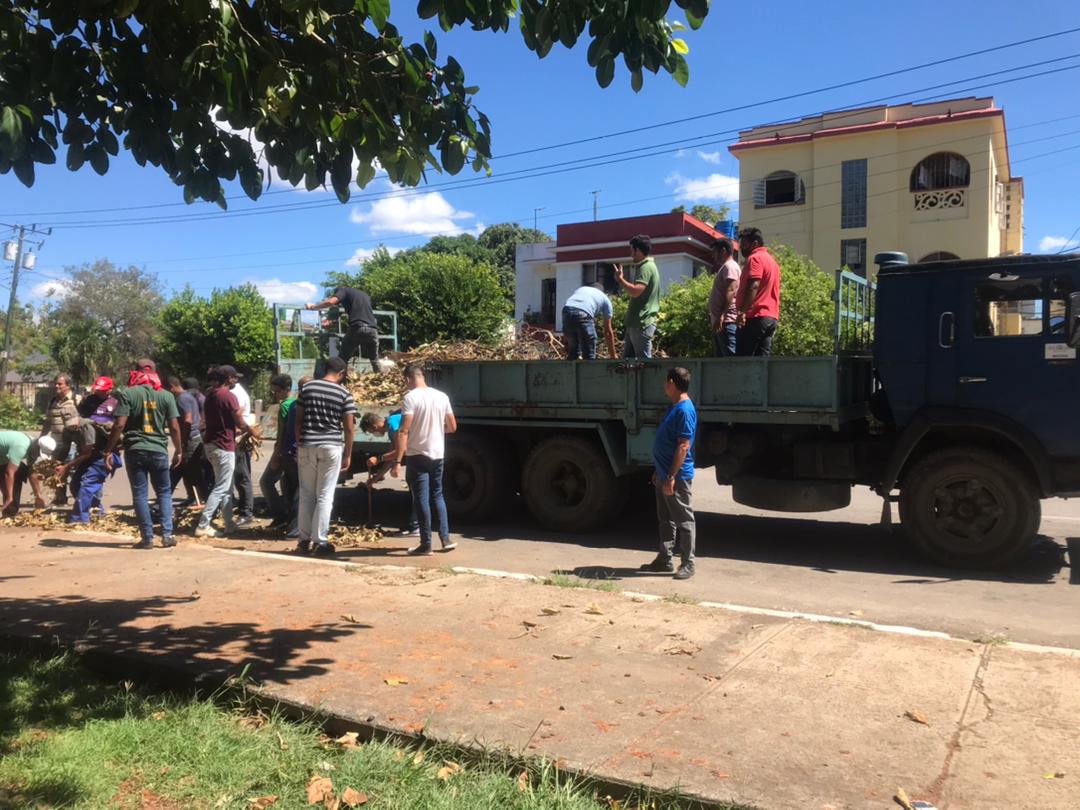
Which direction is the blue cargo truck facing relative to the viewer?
to the viewer's right

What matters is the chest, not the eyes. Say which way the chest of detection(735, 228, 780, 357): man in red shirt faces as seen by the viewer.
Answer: to the viewer's left

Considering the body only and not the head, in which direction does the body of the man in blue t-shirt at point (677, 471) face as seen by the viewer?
to the viewer's left

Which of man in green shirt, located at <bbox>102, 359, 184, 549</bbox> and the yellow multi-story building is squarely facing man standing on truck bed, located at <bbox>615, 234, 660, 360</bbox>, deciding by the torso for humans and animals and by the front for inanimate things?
the yellow multi-story building

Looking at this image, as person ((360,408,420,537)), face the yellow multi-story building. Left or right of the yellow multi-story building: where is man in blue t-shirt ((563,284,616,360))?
right

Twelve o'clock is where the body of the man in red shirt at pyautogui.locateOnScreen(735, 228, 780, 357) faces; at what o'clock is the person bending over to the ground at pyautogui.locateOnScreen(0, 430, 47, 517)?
The person bending over to the ground is roughly at 12 o'clock from the man in red shirt.

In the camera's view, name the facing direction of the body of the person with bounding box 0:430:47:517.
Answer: to the viewer's right

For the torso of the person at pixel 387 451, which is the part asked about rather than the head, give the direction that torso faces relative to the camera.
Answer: to the viewer's left

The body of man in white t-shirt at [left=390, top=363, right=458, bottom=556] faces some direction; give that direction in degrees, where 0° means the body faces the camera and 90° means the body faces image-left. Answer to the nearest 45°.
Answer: approximately 135°
